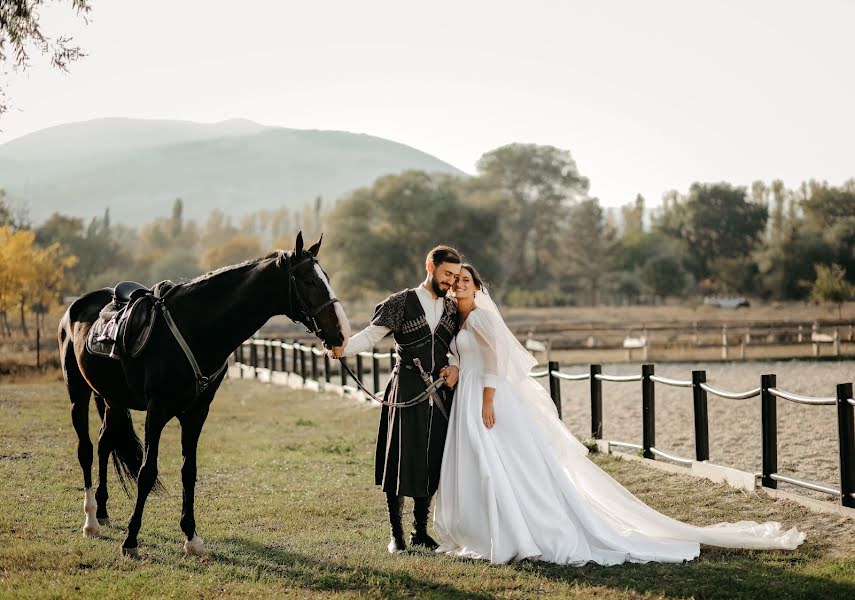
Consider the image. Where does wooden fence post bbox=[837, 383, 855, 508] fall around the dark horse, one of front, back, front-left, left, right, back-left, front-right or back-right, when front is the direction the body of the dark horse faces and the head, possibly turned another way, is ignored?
front-left

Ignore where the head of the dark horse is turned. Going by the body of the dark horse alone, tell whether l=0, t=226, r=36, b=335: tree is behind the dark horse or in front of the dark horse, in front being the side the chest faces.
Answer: behind

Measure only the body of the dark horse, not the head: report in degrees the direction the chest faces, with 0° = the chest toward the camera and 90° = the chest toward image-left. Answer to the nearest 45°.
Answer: approximately 315°

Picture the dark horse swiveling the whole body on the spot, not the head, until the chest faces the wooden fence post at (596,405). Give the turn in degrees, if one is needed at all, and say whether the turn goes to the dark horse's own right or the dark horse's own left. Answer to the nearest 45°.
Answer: approximately 90° to the dark horse's own left

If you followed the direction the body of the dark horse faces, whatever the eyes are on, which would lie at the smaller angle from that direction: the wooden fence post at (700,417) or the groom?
the groom
